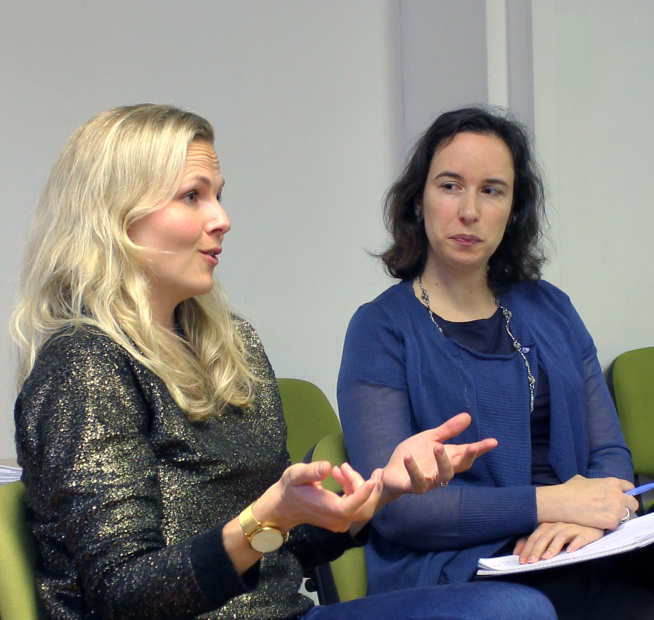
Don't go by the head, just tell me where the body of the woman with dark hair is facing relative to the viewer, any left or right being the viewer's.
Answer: facing the viewer and to the right of the viewer

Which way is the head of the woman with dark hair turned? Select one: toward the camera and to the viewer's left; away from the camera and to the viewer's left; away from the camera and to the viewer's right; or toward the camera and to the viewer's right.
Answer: toward the camera and to the viewer's left

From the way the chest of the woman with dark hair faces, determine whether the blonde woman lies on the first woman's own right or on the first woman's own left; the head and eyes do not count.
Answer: on the first woman's own right
